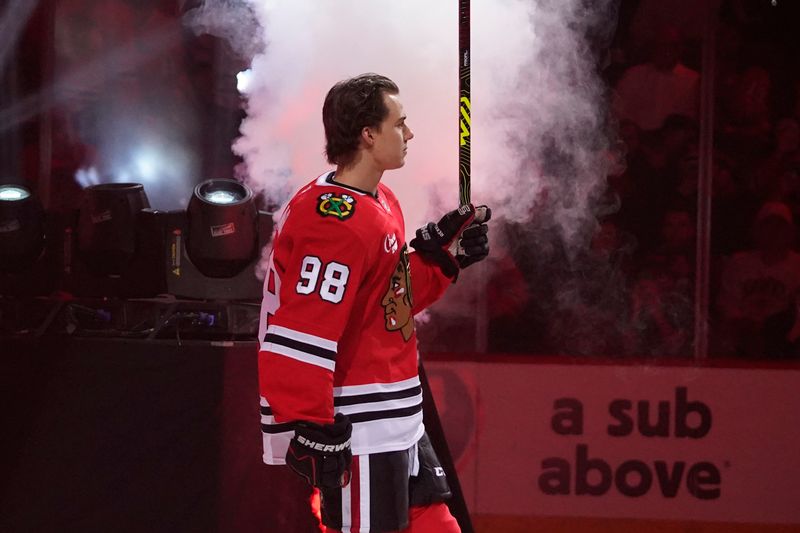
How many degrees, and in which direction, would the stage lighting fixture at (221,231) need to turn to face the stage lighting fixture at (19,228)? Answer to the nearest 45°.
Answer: approximately 135° to its right

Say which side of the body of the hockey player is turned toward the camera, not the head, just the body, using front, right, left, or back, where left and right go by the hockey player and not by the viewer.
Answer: right

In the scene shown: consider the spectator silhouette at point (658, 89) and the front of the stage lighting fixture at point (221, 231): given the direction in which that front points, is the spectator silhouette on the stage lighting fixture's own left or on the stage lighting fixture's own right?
on the stage lighting fixture's own left

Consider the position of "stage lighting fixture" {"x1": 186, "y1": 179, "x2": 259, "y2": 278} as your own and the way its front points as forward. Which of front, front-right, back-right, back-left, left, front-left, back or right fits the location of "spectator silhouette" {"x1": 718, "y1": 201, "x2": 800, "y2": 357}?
left

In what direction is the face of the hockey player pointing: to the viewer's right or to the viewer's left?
to the viewer's right

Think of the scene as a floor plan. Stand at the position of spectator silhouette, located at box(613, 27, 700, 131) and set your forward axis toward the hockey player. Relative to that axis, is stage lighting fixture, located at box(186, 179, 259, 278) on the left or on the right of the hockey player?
right

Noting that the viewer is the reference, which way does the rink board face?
facing the viewer

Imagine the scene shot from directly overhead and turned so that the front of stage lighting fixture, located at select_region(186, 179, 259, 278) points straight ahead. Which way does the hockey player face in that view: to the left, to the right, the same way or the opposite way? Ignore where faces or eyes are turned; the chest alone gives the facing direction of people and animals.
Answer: to the left

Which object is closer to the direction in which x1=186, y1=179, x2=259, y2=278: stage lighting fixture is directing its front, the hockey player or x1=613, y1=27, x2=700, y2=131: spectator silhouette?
the hockey player

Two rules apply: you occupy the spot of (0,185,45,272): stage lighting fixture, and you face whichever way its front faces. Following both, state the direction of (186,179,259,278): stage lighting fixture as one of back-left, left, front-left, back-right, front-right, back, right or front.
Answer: front-left

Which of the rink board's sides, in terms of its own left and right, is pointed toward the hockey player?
front

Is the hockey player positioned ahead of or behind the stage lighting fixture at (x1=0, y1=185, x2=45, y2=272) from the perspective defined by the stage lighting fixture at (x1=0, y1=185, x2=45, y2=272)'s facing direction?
ahead

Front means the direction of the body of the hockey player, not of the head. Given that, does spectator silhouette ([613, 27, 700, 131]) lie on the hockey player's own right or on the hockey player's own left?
on the hockey player's own left

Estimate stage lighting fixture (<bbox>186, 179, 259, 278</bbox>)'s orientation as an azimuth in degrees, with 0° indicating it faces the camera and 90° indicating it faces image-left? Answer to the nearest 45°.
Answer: approximately 0°

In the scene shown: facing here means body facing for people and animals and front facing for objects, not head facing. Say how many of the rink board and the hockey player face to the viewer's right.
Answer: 1

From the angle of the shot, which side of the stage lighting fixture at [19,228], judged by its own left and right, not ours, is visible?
front

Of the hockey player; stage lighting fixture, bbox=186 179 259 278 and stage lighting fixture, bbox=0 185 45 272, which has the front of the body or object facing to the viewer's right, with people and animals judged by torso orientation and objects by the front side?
the hockey player
